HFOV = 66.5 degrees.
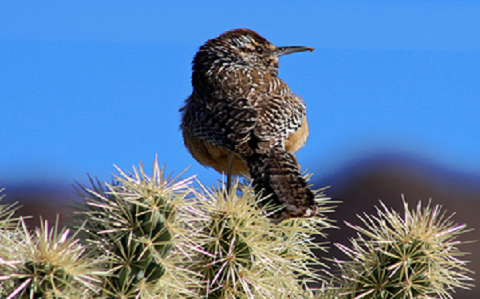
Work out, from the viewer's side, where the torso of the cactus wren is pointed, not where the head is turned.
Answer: away from the camera

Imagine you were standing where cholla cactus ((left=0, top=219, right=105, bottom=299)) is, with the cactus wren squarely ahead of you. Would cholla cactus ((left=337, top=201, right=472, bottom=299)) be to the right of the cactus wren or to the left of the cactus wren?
right
